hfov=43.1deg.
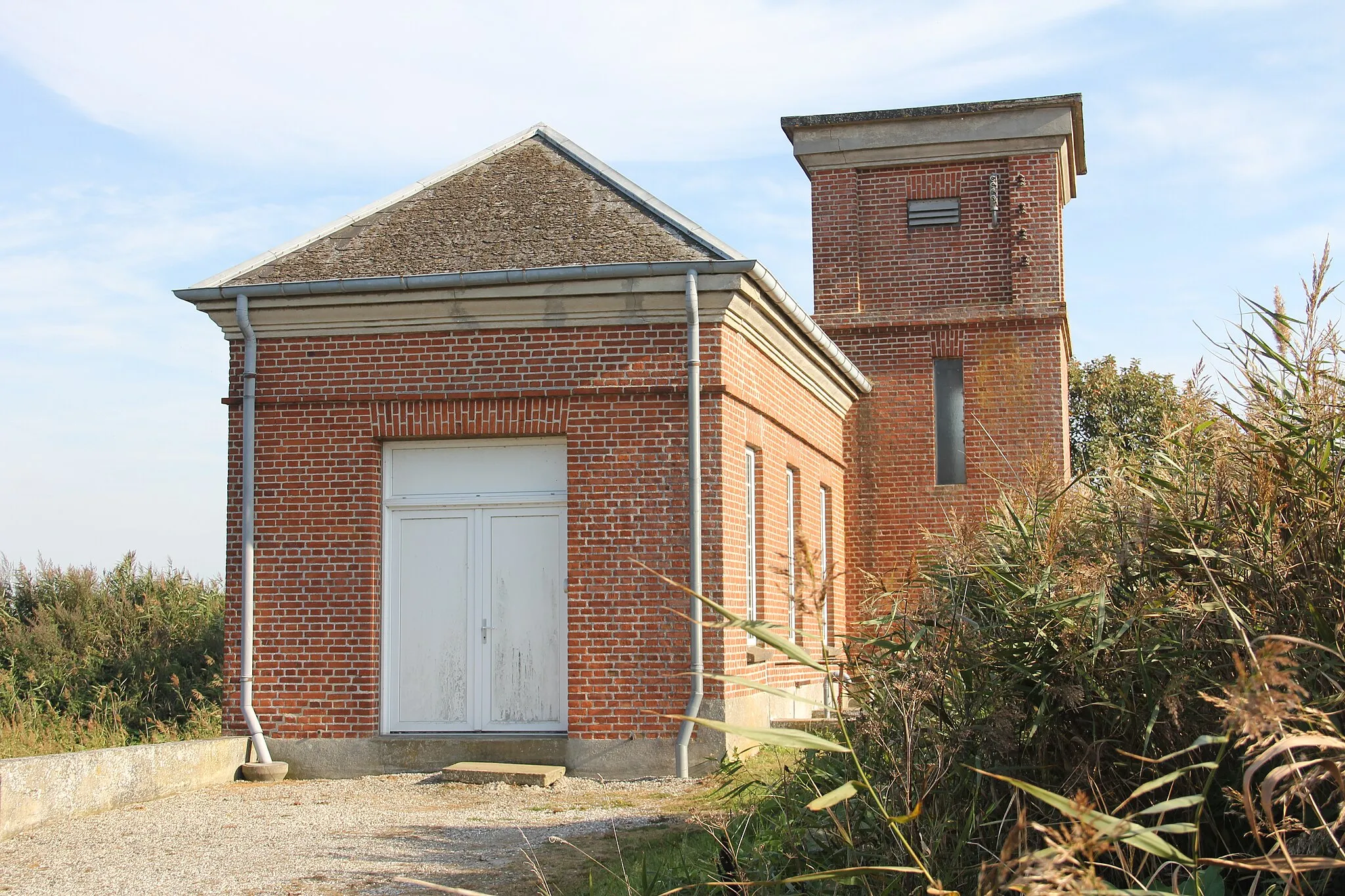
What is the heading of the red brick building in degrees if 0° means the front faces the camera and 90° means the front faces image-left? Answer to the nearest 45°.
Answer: approximately 0°

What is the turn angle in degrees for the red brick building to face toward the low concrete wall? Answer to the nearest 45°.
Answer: approximately 45° to its right
